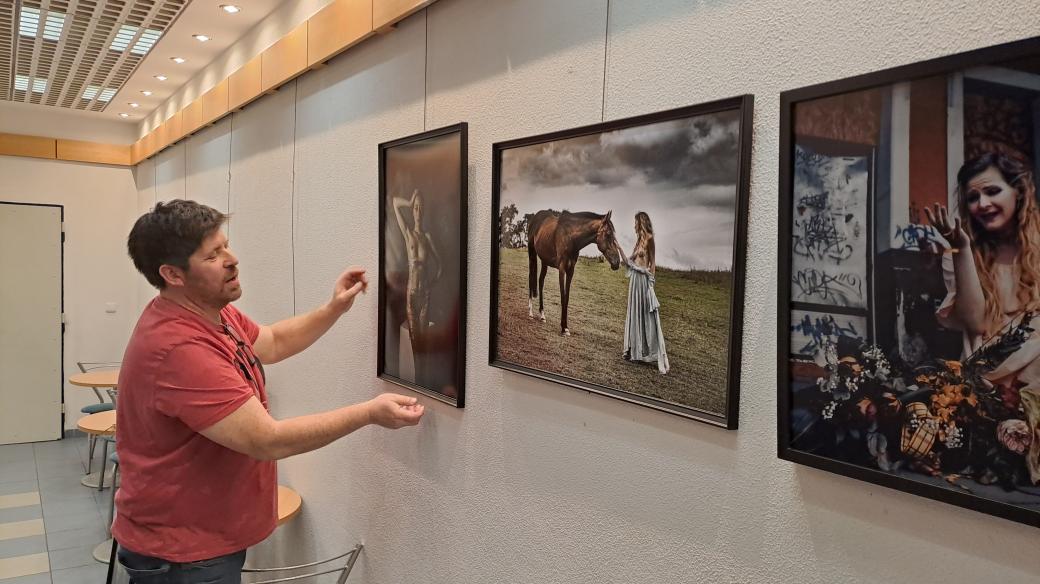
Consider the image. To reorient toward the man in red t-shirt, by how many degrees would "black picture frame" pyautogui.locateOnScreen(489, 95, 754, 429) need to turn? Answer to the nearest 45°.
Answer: approximately 45° to its right

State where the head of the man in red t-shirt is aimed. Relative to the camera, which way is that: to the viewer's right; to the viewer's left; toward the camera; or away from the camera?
to the viewer's right

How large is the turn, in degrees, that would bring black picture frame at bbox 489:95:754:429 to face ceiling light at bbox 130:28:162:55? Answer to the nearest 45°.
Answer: approximately 90° to its right

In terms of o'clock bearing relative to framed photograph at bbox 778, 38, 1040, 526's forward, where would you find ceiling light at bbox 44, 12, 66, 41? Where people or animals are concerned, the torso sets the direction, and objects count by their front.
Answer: The ceiling light is roughly at 2 o'clock from the framed photograph.

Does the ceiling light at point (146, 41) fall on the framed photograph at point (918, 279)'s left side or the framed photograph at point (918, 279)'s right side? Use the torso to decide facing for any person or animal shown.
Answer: on its right

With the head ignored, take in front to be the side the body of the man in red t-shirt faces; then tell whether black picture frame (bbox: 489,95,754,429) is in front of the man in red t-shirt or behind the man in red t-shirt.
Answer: in front

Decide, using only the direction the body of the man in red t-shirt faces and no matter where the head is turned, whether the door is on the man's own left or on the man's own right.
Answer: on the man's own left

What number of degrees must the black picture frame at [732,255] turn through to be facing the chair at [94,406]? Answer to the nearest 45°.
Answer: approximately 90° to its right

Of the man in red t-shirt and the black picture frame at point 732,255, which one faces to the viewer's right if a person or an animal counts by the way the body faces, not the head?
the man in red t-shirt

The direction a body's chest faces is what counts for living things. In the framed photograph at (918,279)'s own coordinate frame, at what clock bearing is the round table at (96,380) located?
The round table is roughly at 2 o'clock from the framed photograph.

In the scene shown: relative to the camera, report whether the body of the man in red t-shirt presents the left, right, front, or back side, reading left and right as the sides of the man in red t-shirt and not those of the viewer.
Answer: right

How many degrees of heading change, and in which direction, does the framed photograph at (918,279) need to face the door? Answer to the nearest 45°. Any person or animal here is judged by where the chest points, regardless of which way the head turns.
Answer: approximately 45° to its right

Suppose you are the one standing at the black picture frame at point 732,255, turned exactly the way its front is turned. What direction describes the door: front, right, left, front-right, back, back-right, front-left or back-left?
right

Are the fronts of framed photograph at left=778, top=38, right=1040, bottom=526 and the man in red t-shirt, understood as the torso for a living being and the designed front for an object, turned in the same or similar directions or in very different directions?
very different directions

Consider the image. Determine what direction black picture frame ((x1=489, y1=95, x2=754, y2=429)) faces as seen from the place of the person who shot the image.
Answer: facing the viewer and to the left of the viewer
